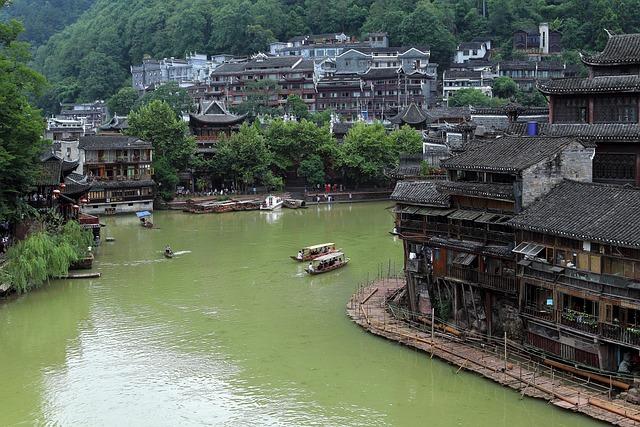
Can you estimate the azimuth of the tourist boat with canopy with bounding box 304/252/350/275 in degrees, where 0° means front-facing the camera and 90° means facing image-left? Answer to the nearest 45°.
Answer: approximately 225°

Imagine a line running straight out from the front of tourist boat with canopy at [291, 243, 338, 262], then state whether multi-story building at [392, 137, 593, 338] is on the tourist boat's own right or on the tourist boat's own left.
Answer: on the tourist boat's own right

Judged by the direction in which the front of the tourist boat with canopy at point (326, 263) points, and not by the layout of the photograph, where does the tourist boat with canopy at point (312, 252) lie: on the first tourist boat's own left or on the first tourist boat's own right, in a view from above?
on the first tourist boat's own right
